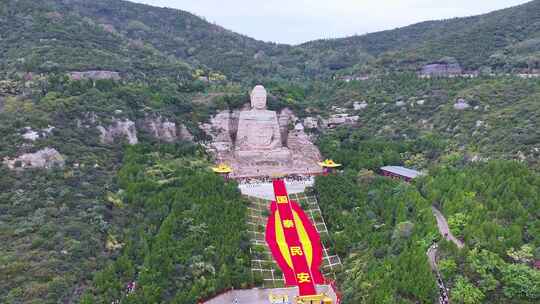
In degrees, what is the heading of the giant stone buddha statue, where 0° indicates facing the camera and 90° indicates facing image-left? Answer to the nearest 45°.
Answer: approximately 0°
